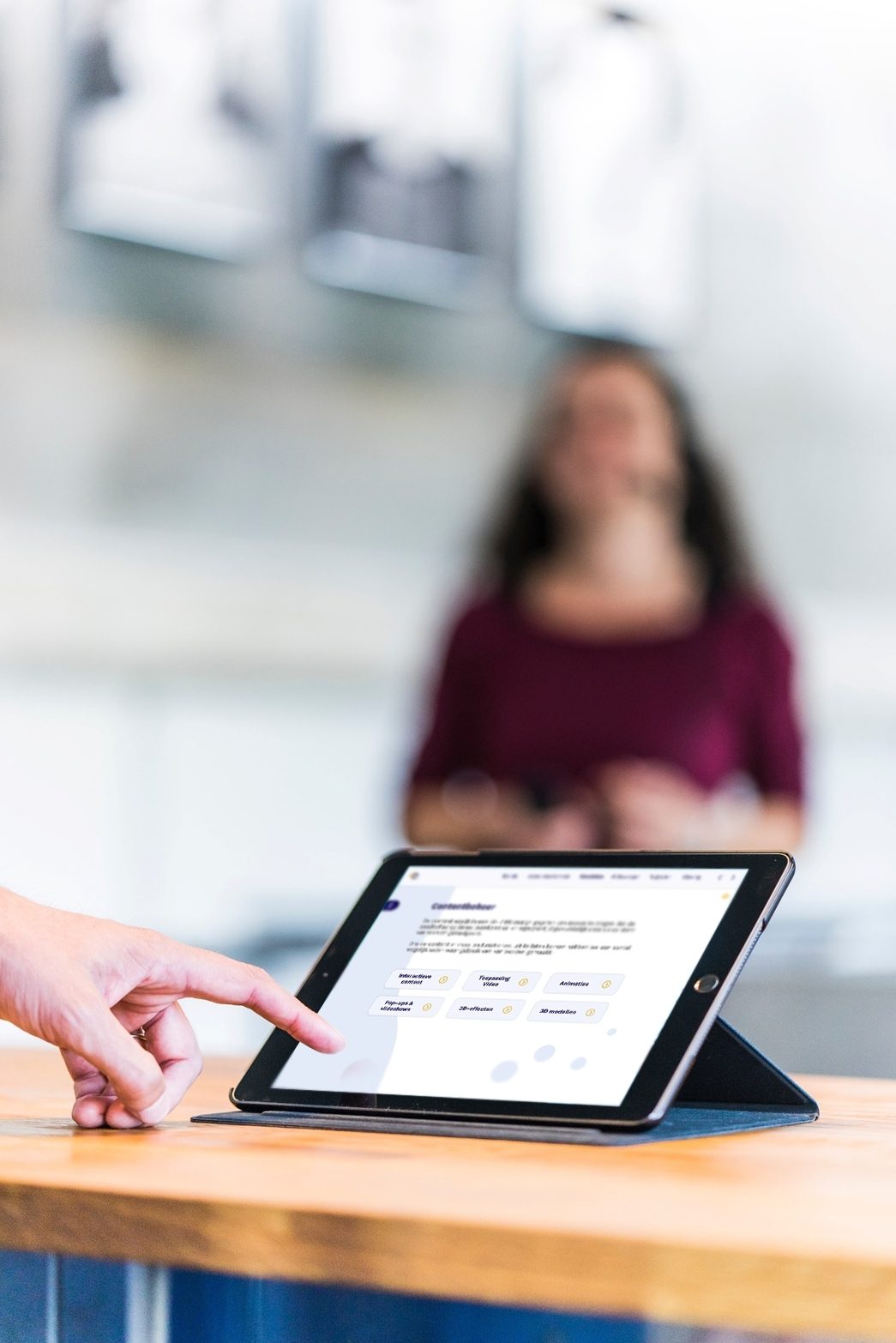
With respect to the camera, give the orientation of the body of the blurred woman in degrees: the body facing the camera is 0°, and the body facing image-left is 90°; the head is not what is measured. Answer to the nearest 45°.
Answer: approximately 0°

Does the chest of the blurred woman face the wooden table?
yes

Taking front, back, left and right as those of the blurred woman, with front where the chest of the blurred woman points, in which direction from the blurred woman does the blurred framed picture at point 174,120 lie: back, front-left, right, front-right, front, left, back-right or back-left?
back-right

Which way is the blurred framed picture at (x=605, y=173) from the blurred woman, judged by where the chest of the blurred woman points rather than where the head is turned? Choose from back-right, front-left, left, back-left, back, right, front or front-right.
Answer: back

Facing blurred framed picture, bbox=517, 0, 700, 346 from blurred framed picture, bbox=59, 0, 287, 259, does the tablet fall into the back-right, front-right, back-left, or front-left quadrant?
back-right

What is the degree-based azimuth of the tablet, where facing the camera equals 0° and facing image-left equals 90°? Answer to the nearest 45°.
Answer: approximately 45°

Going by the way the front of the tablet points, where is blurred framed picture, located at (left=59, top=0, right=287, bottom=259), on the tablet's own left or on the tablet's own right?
on the tablet's own right

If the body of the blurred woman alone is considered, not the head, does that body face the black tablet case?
yes

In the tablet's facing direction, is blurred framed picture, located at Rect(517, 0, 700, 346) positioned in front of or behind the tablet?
behind
